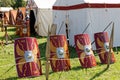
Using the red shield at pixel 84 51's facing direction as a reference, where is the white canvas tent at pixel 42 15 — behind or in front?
behind

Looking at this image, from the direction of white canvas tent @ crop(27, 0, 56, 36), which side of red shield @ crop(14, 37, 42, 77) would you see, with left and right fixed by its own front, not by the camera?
back

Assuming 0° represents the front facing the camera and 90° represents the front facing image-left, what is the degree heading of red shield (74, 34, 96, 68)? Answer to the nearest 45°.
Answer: approximately 0°

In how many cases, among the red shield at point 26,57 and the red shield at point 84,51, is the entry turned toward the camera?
2

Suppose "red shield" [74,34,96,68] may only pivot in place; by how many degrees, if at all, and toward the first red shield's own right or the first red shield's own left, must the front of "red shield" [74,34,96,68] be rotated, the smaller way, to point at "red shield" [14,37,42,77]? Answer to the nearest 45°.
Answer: approximately 45° to the first red shield's own right
